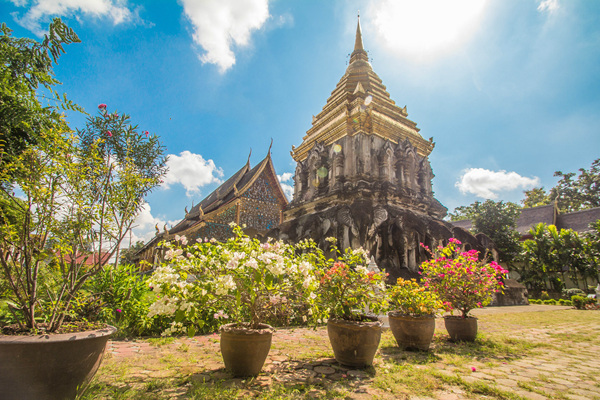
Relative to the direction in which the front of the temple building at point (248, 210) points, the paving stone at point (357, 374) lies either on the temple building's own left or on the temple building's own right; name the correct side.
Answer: on the temple building's own right

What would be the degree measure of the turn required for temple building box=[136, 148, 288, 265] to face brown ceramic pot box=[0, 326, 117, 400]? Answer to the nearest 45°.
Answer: approximately 45° to its right

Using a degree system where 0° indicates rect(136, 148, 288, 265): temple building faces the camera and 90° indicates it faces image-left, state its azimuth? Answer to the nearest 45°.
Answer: approximately 315°

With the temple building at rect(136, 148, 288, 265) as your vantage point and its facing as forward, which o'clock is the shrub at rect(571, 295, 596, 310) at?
The shrub is roughly at 11 o'clock from the temple building.

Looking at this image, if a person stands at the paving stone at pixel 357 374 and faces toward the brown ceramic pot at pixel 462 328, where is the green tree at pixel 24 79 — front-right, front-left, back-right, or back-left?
back-left

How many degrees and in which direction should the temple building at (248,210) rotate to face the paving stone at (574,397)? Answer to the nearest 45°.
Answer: approximately 45° to its right

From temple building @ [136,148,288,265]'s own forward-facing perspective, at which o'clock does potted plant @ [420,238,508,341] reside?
The potted plant is roughly at 1 o'clock from the temple building.

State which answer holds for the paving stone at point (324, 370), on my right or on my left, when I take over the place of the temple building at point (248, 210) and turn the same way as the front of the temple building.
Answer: on my right
